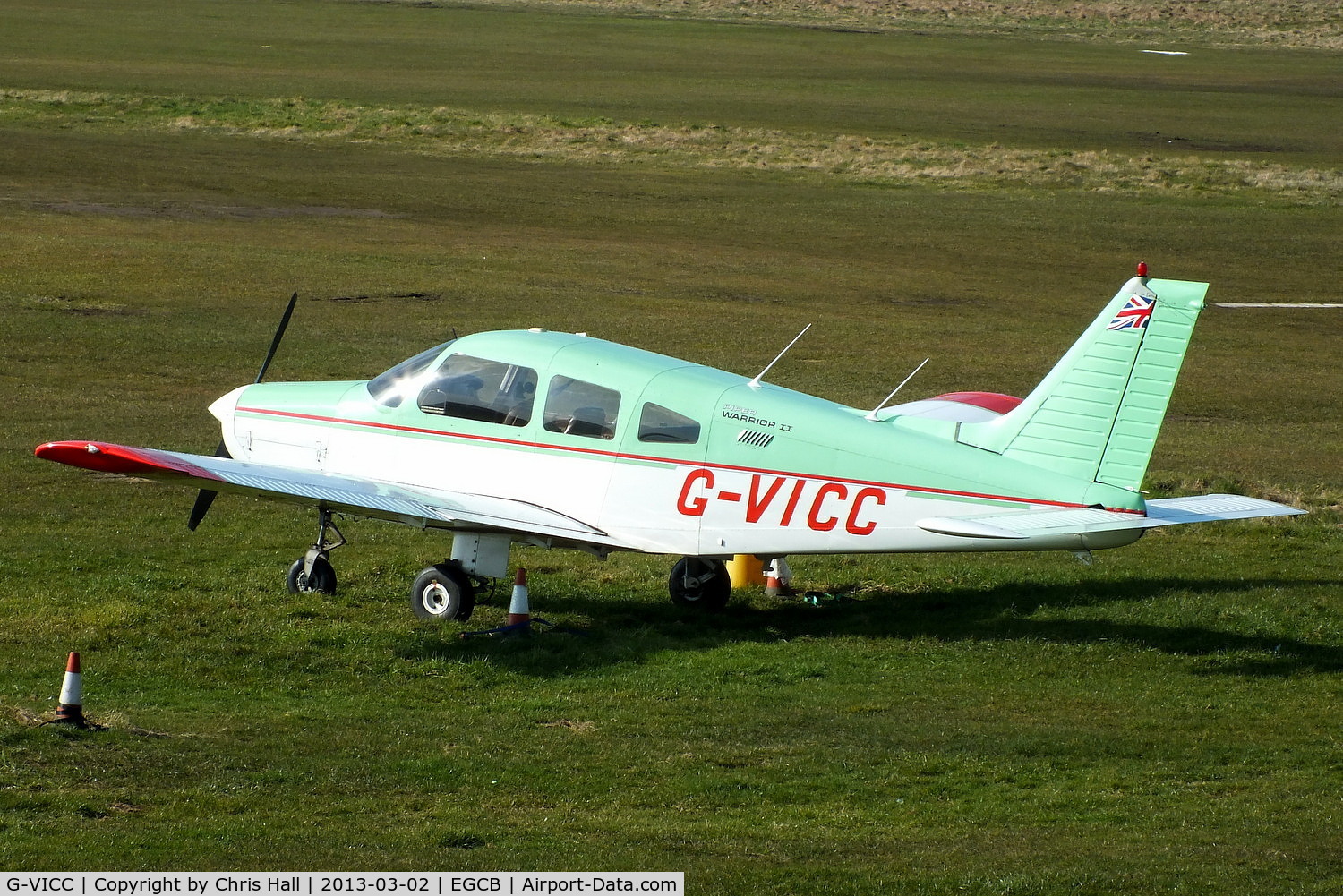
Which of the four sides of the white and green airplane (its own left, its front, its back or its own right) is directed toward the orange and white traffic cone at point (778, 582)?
right

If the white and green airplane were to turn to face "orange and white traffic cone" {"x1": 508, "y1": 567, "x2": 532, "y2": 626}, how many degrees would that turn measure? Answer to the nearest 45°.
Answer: approximately 45° to its left

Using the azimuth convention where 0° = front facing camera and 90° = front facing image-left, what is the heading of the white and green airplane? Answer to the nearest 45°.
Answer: approximately 135°

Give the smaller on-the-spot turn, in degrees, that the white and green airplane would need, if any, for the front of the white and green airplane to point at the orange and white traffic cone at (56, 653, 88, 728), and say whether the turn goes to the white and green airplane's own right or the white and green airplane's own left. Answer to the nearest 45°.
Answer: approximately 90° to the white and green airplane's own left
